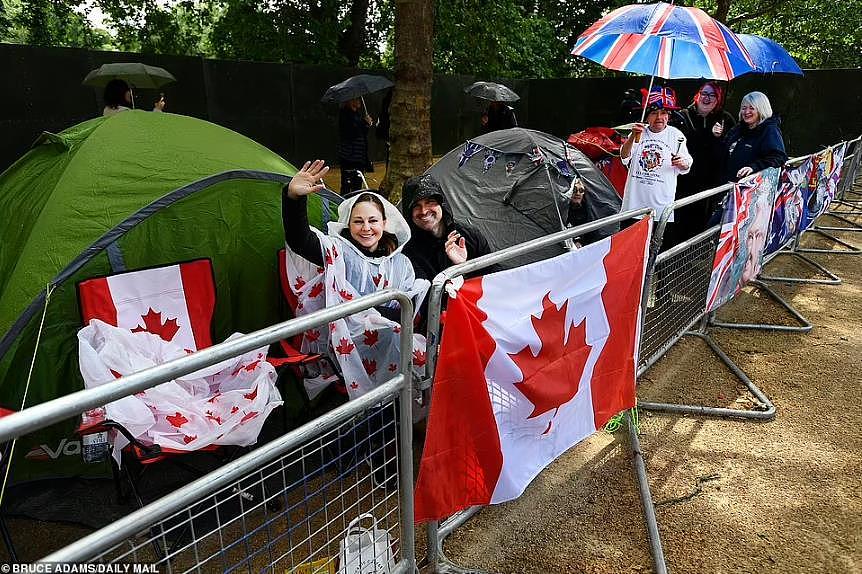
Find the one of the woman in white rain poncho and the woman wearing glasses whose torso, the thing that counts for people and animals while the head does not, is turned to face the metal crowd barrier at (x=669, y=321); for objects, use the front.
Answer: the woman wearing glasses

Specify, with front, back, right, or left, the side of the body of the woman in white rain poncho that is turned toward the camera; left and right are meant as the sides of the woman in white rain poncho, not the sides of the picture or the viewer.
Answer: front

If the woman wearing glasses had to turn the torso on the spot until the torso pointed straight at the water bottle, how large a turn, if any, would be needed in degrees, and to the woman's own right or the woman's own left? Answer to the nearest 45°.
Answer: approximately 45° to the woman's own right

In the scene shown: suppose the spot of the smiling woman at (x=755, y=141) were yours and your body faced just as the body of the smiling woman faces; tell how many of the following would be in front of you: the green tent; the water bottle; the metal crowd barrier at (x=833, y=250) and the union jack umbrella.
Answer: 3

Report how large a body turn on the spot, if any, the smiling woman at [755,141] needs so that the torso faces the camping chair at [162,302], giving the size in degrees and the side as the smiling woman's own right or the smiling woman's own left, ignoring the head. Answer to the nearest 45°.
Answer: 0° — they already face it

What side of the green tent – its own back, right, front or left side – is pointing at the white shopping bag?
front

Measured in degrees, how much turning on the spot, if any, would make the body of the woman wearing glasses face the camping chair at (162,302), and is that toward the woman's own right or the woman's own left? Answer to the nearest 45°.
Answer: approximately 45° to the woman's own right

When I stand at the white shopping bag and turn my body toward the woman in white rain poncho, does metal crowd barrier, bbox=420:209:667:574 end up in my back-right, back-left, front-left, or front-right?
front-right

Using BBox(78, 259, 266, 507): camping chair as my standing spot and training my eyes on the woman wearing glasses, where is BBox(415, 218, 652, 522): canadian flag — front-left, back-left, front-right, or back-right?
front-right

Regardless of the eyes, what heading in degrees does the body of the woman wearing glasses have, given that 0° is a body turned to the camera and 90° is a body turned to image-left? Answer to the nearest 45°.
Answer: approximately 0°

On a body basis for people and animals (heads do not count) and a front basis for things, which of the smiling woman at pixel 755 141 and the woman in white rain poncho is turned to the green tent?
the smiling woman

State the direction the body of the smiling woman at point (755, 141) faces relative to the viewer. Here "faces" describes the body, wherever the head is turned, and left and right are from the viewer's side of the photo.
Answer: facing the viewer and to the left of the viewer

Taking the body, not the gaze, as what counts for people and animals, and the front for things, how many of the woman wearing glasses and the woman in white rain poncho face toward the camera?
2

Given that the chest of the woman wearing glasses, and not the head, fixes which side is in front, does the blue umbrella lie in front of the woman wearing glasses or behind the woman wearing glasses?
behind

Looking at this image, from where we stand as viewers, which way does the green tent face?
facing the viewer and to the right of the viewer

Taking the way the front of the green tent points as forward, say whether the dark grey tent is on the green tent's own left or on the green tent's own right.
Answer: on the green tent's own left

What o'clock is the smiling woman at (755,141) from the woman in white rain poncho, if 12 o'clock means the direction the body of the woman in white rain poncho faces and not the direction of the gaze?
The smiling woman is roughly at 8 o'clock from the woman in white rain poncho.
